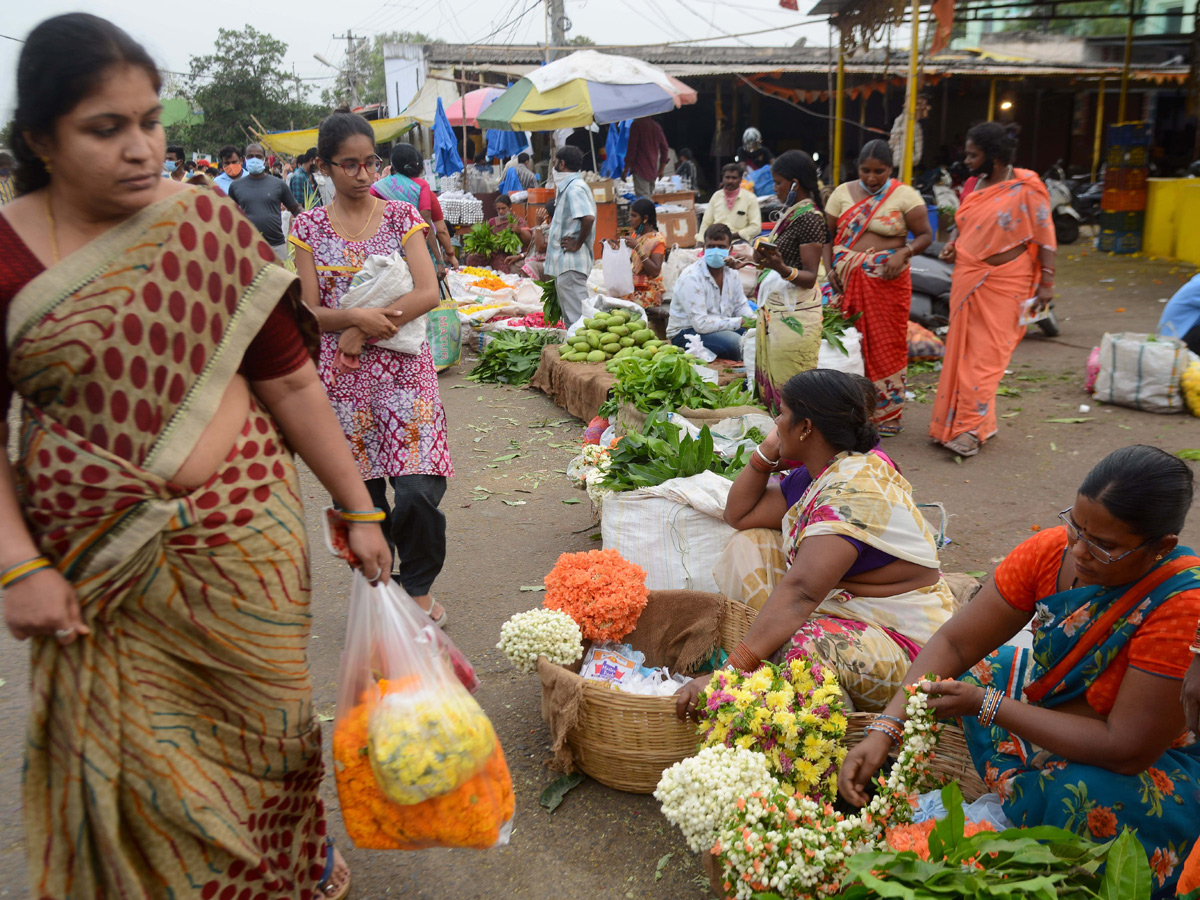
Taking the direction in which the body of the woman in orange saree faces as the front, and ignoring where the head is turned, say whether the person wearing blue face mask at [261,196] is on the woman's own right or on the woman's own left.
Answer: on the woman's own right

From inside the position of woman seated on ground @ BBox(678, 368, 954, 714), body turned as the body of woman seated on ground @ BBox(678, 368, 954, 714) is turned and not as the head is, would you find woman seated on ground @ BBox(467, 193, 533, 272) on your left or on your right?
on your right

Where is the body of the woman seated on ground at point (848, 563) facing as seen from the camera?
to the viewer's left

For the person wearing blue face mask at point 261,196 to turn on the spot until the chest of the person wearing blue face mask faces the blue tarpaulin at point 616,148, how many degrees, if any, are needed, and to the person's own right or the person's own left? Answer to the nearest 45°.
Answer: approximately 135° to the person's own left

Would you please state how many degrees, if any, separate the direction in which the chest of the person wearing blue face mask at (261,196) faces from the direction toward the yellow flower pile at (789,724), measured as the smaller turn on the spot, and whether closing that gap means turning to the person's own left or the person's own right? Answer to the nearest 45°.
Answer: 0° — they already face it

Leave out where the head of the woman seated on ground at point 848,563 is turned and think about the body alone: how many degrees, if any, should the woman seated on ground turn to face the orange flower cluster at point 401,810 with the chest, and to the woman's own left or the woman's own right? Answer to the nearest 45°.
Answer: approximately 45° to the woman's own left

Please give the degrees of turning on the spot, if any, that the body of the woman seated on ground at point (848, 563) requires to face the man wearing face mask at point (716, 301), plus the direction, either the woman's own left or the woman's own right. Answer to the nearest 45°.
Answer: approximately 90° to the woman's own right
